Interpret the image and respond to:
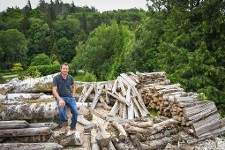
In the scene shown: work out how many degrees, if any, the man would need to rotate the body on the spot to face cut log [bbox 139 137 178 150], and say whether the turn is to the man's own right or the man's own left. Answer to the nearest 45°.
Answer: approximately 90° to the man's own left

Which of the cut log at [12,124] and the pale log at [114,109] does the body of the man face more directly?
the cut log

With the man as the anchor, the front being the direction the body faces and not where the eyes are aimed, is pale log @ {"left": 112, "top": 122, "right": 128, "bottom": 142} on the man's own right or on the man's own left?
on the man's own left

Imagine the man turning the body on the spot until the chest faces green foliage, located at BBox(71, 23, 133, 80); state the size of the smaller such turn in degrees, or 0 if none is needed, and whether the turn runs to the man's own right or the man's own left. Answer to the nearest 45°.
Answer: approximately 180°

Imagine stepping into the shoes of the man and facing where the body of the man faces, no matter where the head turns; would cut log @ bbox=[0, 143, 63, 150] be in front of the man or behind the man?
in front

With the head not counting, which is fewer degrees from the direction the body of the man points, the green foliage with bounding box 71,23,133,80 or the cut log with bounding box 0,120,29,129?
the cut log

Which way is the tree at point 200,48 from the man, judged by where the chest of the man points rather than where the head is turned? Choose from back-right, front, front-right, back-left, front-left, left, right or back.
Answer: back-left

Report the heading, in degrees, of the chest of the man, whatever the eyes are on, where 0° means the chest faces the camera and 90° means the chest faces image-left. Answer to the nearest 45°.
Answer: approximately 0°

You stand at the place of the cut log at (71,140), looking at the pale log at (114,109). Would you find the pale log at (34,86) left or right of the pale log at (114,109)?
left
